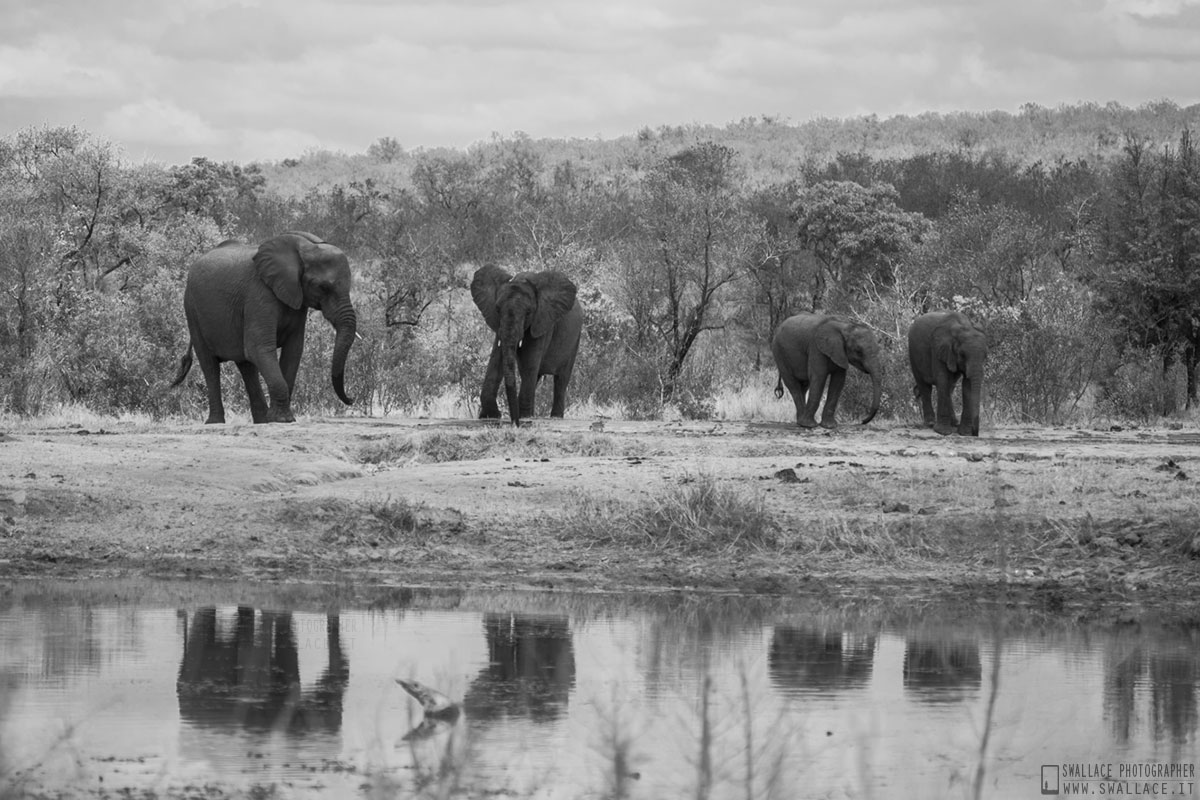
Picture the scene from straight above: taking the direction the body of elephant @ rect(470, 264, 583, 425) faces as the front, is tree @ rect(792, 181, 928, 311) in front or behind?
behind

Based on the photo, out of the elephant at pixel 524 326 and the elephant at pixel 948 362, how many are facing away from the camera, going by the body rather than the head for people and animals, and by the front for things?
0

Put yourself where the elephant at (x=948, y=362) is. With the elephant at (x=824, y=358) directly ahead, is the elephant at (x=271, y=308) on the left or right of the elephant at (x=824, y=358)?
left

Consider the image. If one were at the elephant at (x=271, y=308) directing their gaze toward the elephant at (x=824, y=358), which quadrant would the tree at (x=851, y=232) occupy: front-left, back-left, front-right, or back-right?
front-left

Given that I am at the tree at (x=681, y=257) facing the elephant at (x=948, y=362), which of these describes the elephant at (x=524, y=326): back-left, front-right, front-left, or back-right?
front-right

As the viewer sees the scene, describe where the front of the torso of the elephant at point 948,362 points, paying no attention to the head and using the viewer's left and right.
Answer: facing the viewer and to the right of the viewer

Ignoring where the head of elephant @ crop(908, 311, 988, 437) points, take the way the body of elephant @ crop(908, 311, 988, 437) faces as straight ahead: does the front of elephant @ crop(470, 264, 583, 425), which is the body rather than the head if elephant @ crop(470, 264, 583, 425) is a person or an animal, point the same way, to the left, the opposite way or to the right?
to the right

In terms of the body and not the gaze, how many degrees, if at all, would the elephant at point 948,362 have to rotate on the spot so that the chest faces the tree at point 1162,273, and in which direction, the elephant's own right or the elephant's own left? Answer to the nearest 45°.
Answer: approximately 90° to the elephant's own left

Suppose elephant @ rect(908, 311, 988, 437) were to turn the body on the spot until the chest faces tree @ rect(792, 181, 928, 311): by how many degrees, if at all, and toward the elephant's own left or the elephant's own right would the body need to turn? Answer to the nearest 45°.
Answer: approximately 135° to the elephant's own left

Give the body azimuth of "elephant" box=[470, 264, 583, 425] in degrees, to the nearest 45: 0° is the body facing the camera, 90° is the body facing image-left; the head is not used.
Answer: approximately 45°
